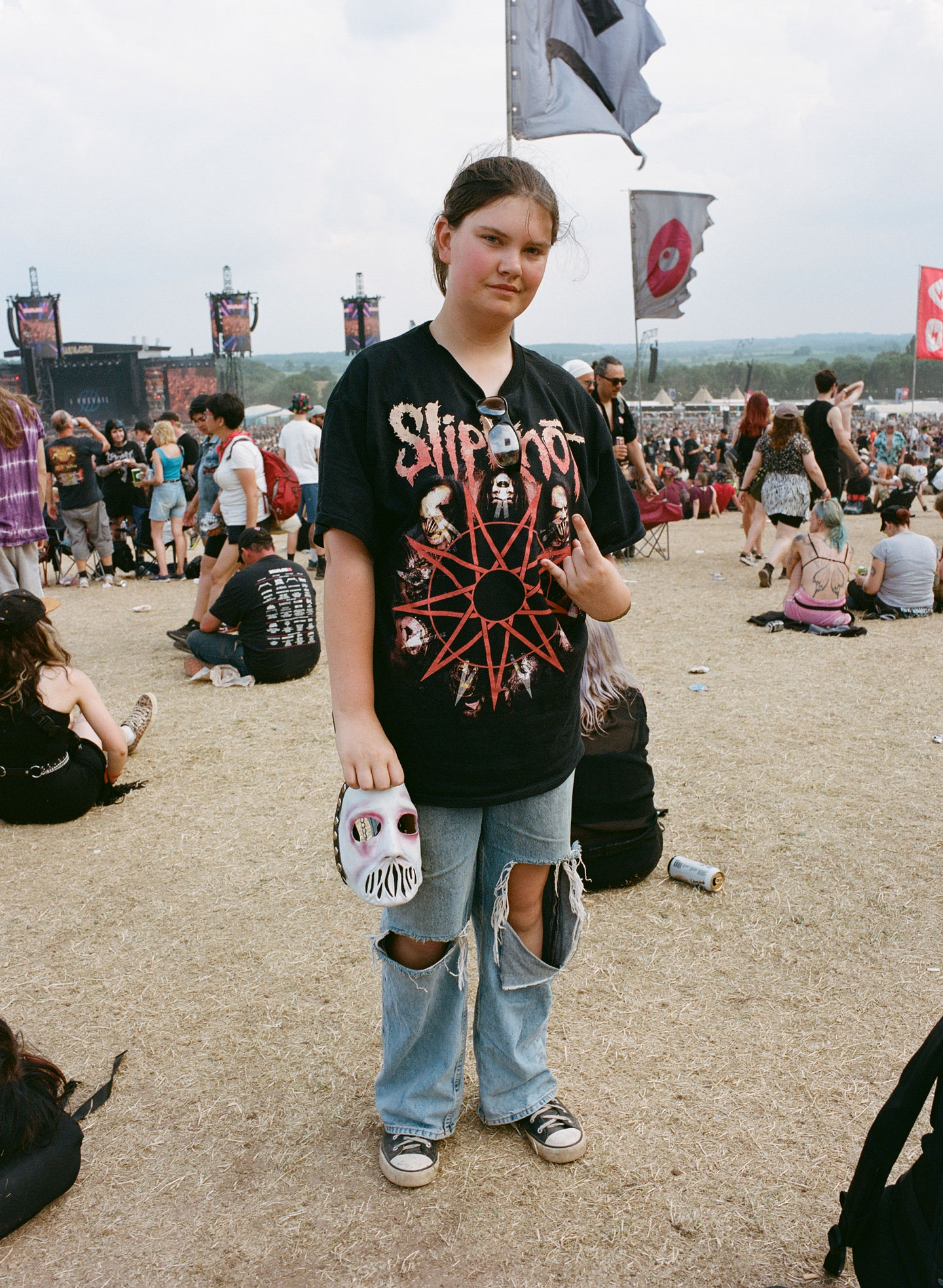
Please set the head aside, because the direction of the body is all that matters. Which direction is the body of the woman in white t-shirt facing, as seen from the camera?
to the viewer's left

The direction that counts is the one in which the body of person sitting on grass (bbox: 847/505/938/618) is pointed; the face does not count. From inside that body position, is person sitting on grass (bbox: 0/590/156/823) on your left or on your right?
on your left

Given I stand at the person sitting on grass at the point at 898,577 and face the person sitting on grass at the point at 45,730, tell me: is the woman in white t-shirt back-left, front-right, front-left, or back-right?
front-right

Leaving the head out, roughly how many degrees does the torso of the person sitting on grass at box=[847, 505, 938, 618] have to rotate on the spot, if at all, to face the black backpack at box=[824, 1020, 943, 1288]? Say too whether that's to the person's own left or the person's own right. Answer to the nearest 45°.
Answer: approximately 135° to the person's own left

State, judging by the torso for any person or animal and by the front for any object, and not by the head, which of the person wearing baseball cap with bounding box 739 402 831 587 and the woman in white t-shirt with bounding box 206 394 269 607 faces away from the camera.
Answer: the person wearing baseball cap

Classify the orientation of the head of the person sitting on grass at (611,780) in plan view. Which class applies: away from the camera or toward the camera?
away from the camera

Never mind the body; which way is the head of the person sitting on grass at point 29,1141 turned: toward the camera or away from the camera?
away from the camera

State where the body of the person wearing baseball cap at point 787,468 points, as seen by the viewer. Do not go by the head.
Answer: away from the camera

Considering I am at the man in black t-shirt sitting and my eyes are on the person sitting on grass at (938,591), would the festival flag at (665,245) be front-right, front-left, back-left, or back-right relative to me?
front-left

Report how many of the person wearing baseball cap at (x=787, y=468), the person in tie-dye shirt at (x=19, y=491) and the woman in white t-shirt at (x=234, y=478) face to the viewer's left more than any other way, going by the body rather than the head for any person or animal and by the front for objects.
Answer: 1
